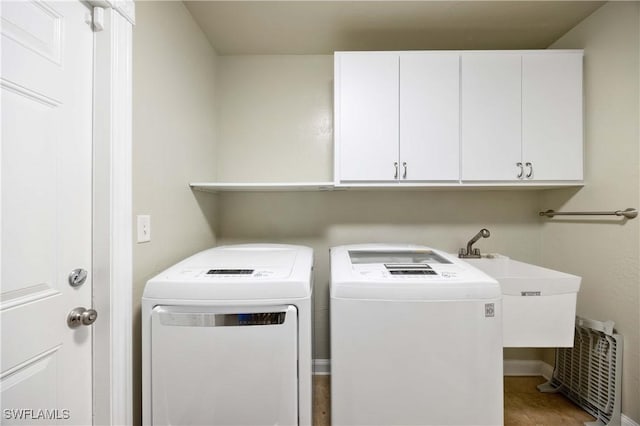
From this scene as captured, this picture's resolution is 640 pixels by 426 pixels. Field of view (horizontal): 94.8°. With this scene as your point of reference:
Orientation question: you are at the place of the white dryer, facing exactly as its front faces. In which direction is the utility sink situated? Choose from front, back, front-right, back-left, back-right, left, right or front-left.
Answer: left

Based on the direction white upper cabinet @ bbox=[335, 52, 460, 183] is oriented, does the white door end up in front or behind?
in front

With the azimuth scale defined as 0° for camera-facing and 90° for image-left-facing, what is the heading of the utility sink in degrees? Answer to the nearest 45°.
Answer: approximately 0°

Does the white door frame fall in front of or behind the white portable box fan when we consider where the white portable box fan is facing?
in front

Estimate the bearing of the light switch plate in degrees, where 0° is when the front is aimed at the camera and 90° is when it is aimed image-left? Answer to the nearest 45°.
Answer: approximately 315°

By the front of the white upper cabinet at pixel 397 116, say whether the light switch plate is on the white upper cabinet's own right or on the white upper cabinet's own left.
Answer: on the white upper cabinet's own right

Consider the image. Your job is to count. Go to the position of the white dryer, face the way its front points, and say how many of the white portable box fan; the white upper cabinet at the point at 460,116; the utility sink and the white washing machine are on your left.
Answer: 4

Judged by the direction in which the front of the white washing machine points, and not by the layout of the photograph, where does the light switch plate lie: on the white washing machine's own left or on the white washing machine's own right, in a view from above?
on the white washing machine's own right

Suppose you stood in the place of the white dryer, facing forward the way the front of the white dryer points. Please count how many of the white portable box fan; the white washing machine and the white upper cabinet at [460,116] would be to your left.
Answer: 3

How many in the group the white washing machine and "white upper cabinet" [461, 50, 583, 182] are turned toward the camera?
2

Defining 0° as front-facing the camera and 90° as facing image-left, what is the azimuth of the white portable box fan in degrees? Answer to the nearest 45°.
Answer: approximately 45°
